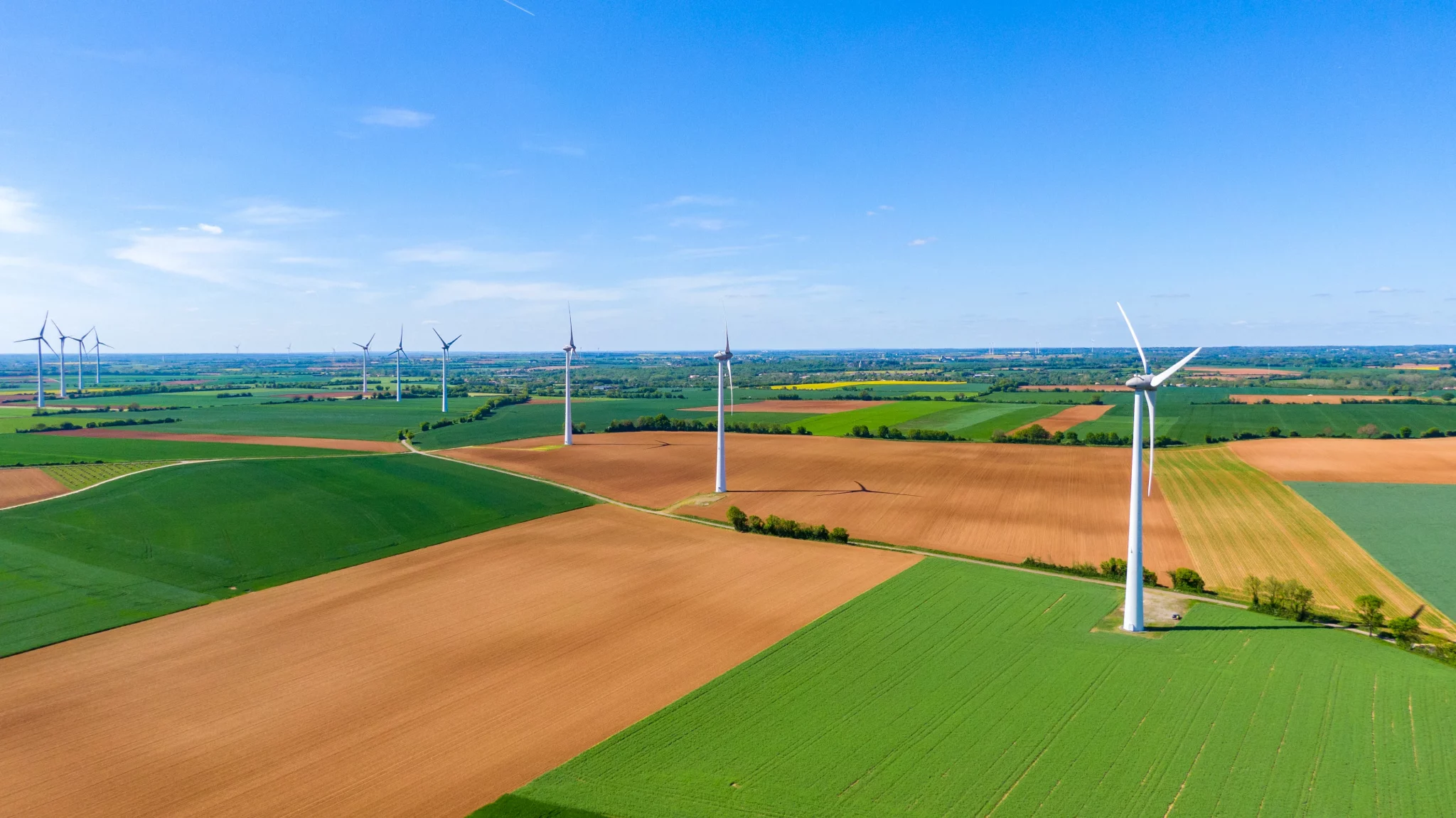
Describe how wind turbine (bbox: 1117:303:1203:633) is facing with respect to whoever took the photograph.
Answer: facing away from the viewer and to the right of the viewer

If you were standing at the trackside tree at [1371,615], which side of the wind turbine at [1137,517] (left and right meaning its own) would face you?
front
